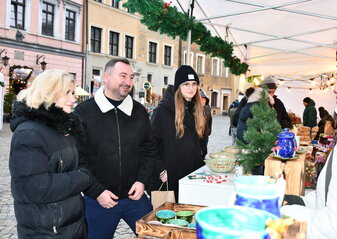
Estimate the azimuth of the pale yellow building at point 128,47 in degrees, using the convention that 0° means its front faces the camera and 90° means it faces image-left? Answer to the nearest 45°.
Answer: approximately 315°

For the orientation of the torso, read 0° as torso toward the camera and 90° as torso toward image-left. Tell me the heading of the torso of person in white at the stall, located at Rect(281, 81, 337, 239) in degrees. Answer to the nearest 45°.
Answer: approximately 90°

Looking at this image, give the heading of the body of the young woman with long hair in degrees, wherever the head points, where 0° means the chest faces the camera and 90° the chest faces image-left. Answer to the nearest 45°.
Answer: approximately 315°

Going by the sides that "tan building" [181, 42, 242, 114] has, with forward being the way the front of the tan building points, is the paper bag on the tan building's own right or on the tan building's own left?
on the tan building's own right

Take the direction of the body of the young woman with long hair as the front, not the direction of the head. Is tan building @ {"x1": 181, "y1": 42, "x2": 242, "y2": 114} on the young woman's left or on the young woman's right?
on the young woman's left

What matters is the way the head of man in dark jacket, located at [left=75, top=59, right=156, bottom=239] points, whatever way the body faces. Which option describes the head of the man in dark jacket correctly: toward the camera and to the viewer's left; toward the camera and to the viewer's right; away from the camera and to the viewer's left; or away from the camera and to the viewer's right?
toward the camera and to the viewer's right

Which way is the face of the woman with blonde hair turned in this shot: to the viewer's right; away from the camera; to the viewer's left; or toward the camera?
to the viewer's right

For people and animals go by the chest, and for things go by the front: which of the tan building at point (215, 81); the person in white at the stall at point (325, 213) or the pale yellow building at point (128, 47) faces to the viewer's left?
the person in white at the stall

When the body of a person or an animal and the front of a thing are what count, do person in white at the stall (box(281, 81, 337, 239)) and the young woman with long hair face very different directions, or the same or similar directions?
very different directions

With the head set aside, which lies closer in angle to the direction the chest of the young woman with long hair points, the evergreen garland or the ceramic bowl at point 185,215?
the ceramic bowl

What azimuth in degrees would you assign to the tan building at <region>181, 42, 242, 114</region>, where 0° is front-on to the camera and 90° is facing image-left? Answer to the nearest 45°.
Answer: approximately 315°

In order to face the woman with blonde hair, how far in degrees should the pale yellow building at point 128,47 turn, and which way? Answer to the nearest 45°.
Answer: approximately 45° to its right
